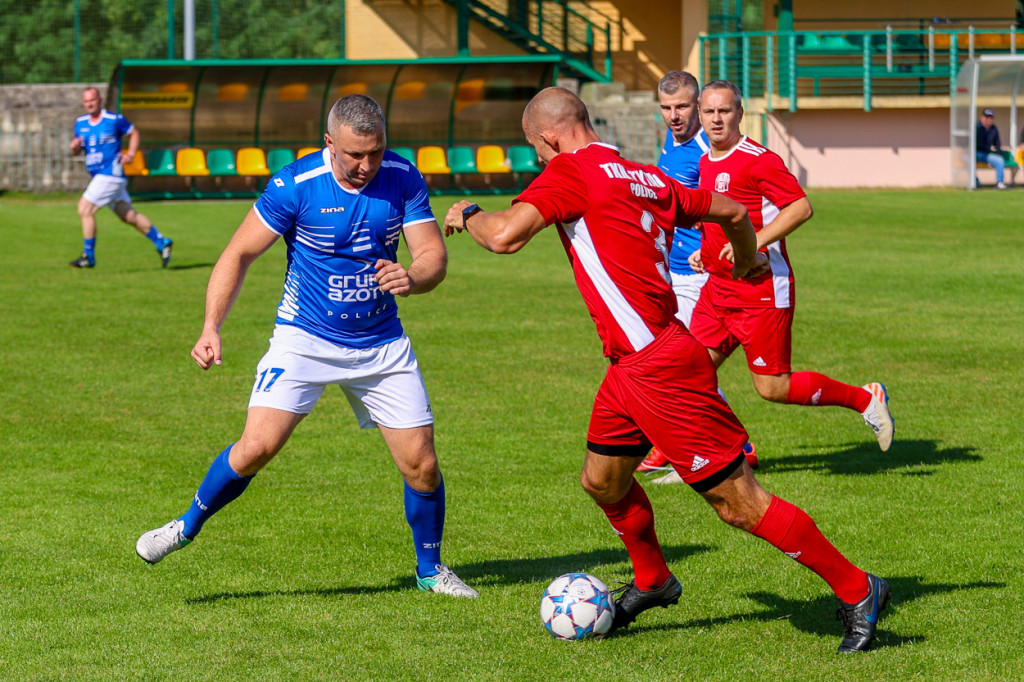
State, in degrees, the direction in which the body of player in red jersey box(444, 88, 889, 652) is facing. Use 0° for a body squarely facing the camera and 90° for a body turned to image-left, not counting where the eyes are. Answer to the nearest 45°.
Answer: approximately 135°

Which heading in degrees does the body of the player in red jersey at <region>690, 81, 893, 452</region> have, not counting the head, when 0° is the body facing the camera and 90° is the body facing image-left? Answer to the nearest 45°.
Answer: approximately 45°

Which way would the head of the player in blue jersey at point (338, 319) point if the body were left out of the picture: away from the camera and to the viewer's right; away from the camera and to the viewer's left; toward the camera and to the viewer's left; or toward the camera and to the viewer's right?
toward the camera and to the viewer's right

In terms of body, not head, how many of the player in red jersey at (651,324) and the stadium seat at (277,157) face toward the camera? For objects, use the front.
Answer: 1

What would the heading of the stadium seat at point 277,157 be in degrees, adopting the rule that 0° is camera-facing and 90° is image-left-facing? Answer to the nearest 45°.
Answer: approximately 0°

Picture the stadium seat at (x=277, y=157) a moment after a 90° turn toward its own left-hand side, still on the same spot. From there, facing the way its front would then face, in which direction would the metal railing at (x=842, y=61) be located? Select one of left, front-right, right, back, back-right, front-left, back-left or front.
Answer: front

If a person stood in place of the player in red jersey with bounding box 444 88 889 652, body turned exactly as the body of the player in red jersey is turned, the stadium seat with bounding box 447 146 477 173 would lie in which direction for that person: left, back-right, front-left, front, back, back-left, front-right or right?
front-right

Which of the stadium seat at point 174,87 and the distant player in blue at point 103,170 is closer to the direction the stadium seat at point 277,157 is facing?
the distant player in blue

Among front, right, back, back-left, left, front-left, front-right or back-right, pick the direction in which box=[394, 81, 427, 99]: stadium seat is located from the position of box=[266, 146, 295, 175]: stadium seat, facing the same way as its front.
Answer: left

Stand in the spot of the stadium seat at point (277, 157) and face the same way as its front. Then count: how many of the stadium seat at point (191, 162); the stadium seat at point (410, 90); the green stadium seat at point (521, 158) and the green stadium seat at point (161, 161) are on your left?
2
